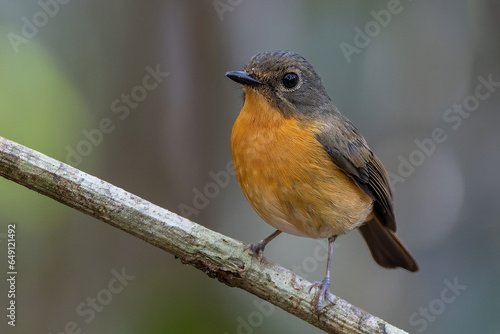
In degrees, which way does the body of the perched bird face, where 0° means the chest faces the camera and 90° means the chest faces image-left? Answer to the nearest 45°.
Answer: approximately 45°
